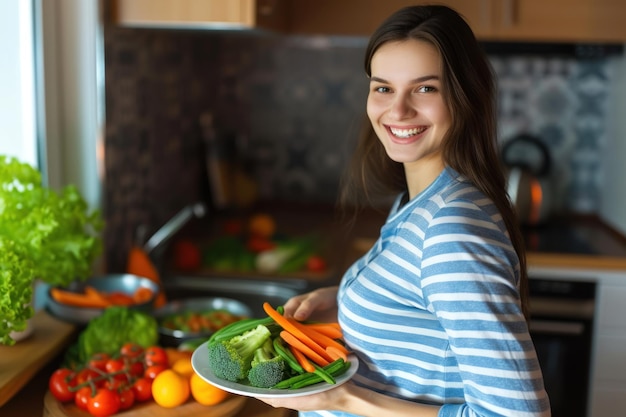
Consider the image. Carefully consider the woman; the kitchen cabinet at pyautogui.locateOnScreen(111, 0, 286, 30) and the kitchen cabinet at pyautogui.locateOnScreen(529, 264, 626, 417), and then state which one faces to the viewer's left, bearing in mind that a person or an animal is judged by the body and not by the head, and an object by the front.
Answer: the woman

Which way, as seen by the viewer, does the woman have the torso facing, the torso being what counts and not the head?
to the viewer's left

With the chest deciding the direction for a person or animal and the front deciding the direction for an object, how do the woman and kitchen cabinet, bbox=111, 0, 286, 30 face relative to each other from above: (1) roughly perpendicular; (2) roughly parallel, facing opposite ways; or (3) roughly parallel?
roughly perpendicular

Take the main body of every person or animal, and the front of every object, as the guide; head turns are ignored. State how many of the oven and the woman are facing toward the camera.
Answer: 1

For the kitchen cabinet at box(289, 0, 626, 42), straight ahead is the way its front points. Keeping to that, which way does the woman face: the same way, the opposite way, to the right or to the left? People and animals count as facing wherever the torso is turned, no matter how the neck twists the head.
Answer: to the right

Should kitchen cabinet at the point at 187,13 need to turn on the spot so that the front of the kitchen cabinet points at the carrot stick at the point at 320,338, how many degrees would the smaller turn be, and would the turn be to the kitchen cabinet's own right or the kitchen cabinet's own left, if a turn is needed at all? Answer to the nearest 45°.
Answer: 0° — it already faces it

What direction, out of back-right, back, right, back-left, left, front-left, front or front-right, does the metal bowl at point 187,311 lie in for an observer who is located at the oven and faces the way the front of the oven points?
front-right
